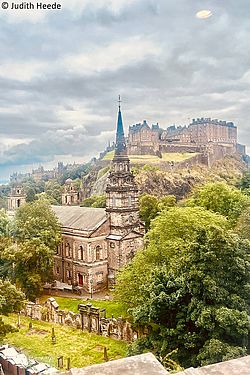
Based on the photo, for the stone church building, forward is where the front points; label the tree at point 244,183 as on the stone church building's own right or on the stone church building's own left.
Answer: on the stone church building's own left

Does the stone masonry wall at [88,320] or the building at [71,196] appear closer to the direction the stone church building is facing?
the stone masonry wall

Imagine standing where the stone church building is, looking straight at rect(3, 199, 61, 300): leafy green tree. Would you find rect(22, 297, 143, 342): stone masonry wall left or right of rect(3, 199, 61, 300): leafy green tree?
left

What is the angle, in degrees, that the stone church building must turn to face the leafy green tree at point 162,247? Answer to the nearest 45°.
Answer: approximately 45° to its right

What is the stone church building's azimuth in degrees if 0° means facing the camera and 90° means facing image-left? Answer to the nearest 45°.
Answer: approximately 315°

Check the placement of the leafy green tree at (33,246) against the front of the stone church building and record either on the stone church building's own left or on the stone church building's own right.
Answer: on the stone church building's own right

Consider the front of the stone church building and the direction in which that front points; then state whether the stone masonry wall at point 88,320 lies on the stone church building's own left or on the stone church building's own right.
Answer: on the stone church building's own right

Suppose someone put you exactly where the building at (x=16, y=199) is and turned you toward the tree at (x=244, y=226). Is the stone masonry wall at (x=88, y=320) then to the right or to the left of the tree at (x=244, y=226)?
right

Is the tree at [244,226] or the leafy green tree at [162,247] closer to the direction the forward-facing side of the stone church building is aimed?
the leafy green tree

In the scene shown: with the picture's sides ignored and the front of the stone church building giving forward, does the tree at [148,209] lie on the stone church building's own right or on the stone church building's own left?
on the stone church building's own left

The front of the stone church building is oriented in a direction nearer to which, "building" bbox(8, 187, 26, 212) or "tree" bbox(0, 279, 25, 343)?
the tree
